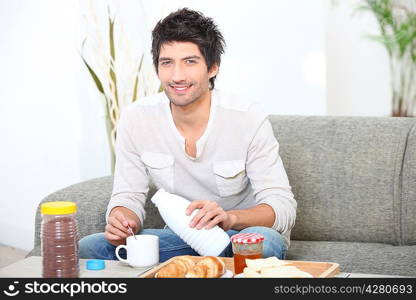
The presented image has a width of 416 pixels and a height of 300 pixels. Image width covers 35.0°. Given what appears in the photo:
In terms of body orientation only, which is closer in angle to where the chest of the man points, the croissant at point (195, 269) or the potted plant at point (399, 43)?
the croissant

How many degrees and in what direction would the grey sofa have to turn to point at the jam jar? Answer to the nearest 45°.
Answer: approximately 45° to its right

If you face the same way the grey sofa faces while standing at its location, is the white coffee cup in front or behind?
in front

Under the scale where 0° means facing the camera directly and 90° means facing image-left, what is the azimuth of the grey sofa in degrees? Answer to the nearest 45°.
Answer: approximately 0°

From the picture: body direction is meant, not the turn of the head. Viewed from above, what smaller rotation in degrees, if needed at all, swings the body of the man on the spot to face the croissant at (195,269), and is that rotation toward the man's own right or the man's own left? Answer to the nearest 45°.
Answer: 0° — they already face it

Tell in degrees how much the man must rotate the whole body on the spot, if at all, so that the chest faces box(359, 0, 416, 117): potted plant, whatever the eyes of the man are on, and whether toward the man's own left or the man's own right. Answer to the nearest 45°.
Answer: approximately 135° to the man's own left

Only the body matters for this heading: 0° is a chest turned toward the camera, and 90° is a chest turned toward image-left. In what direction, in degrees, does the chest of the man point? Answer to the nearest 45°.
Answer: approximately 0°

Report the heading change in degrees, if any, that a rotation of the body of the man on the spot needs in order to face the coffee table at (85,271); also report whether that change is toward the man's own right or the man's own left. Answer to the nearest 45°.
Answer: approximately 45° to the man's own right
